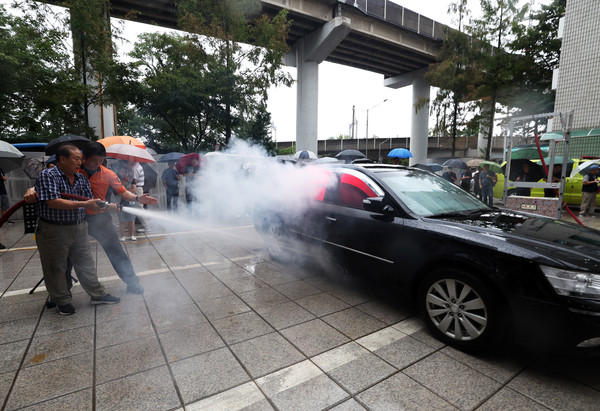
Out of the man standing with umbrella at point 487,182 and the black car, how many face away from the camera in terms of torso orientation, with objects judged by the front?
0

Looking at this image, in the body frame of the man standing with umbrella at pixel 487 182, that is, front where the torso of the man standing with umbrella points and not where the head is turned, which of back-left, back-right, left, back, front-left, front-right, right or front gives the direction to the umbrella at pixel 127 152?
front-right

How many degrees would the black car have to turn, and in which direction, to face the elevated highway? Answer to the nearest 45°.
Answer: approximately 135° to its left

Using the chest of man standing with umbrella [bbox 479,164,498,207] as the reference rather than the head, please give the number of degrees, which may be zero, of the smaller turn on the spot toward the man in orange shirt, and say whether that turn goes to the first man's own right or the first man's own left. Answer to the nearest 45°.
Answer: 0° — they already face them

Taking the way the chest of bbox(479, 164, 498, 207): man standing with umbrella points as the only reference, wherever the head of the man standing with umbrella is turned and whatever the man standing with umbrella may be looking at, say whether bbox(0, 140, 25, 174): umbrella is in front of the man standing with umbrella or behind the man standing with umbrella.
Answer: in front

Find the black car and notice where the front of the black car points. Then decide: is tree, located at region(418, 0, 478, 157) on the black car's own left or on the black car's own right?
on the black car's own left

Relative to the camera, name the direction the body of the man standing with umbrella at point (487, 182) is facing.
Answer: toward the camera

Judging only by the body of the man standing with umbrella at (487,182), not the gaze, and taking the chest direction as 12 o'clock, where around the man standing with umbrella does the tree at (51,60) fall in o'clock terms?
The tree is roughly at 2 o'clock from the man standing with umbrella.

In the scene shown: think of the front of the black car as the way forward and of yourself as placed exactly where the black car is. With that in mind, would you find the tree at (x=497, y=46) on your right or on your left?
on your left

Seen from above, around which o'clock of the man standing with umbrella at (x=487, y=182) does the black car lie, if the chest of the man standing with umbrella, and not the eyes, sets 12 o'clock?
The black car is roughly at 12 o'clock from the man standing with umbrella.

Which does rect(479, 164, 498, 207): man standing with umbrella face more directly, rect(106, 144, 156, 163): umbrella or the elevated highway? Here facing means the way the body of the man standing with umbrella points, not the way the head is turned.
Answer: the umbrella

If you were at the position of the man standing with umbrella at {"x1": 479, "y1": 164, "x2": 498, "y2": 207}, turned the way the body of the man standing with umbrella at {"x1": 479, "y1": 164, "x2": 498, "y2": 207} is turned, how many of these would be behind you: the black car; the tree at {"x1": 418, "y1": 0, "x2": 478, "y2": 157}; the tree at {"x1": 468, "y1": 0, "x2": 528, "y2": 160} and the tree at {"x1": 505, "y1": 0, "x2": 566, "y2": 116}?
3

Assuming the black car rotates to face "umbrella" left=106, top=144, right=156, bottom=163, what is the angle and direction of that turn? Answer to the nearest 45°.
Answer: approximately 135° to its right

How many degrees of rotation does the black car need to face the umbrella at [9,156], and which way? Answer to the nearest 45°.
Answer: approximately 135° to its right

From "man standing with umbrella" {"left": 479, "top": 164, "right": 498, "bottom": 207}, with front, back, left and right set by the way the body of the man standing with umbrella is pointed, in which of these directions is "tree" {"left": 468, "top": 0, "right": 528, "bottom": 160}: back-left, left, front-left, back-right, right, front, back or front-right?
back

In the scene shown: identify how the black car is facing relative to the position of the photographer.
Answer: facing the viewer and to the right of the viewer
